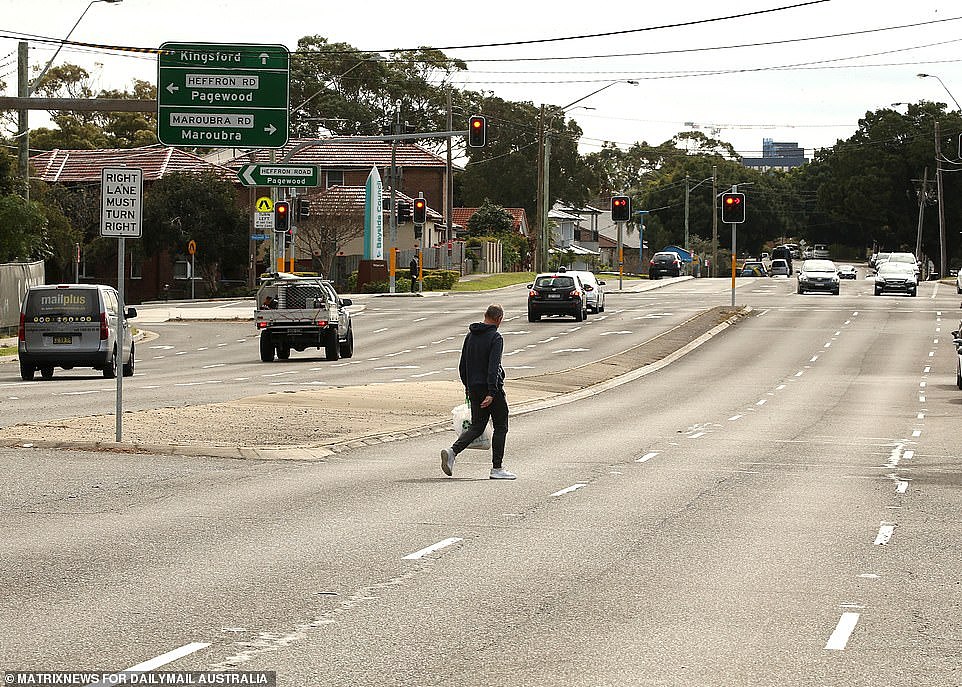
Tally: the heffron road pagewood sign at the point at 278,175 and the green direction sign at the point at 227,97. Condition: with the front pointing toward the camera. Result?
2

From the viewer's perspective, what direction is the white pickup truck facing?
away from the camera

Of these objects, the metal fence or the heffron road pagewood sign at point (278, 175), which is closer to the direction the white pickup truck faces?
the heffron road pagewood sign

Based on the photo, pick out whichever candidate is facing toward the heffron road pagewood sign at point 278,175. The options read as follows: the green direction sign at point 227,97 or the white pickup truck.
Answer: the white pickup truck

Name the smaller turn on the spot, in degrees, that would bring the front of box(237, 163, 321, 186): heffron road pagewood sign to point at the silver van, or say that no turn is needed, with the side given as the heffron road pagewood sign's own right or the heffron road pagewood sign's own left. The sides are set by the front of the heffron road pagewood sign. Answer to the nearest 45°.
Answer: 0° — it already faces it

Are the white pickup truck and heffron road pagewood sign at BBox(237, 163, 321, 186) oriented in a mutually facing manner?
yes

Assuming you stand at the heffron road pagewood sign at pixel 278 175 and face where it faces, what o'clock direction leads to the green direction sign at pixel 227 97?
The green direction sign is roughly at 12 o'clock from the heffron road pagewood sign.

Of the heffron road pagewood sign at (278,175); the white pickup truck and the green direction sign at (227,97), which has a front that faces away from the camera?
the white pickup truck

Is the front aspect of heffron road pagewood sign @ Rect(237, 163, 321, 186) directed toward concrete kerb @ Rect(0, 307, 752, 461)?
yes

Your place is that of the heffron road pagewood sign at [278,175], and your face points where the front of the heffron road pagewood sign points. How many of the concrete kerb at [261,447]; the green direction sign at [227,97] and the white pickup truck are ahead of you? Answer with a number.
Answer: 3

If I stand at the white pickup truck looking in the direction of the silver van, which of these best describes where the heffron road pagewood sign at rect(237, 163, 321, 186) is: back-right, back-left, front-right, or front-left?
back-right
